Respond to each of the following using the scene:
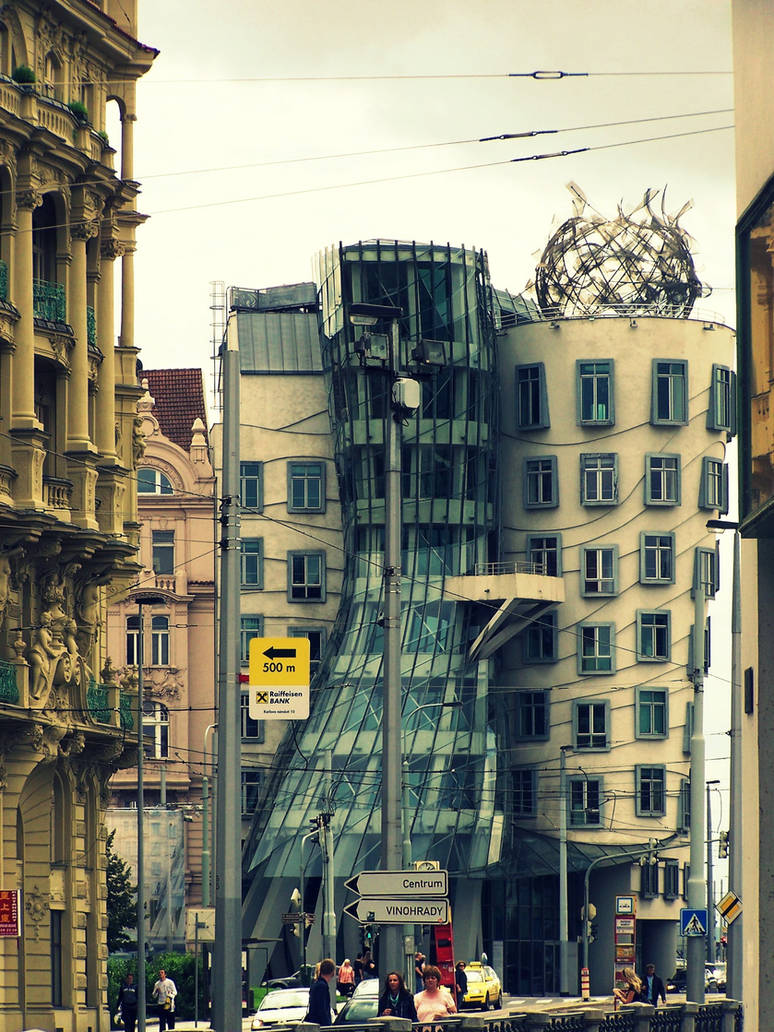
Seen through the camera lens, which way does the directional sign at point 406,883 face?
facing the viewer

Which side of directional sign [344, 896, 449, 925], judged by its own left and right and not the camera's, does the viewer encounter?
front

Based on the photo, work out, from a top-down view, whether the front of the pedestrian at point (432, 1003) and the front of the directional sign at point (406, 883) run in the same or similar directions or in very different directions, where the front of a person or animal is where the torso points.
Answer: same or similar directions

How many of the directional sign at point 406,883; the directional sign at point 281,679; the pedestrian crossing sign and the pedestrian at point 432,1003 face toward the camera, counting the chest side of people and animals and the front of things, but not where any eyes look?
4

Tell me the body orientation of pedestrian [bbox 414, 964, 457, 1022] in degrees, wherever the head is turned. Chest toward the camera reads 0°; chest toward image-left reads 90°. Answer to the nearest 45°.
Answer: approximately 0°

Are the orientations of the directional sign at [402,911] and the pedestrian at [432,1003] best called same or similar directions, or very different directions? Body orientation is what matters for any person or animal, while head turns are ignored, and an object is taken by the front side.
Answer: same or similar directions

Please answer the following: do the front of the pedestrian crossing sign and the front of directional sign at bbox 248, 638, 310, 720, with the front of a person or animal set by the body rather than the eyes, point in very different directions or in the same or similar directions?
same or similar directions

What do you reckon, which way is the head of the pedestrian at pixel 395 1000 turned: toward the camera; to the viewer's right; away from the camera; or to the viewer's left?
toward the camera

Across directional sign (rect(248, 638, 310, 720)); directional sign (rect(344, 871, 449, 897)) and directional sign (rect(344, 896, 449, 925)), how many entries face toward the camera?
3

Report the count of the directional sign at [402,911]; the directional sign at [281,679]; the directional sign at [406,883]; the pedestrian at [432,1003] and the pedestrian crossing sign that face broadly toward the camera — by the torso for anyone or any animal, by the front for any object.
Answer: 5

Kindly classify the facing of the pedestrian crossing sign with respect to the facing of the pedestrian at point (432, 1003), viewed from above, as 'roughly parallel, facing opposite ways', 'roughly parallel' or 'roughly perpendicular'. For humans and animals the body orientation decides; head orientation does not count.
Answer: roughly parallel
